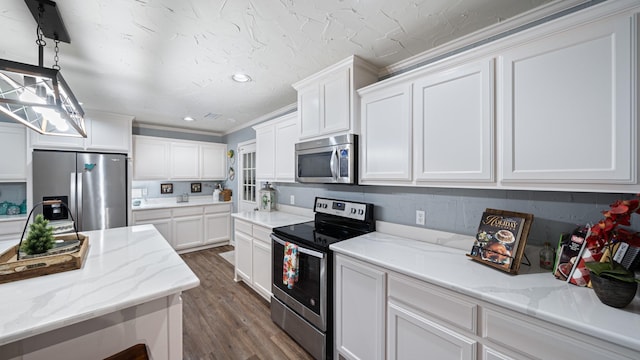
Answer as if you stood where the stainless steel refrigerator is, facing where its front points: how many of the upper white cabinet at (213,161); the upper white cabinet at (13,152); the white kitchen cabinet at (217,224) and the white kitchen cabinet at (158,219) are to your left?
3

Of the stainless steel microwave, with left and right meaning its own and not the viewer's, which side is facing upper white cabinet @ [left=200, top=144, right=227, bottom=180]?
right

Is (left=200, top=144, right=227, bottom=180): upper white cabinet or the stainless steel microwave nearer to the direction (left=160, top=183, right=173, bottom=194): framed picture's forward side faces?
the stainless steel microwave

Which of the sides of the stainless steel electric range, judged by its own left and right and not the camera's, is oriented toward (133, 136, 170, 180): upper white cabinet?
right

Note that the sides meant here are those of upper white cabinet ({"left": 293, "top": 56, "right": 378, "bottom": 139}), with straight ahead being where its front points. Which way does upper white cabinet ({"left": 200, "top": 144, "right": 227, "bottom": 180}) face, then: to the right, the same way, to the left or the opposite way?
to the left

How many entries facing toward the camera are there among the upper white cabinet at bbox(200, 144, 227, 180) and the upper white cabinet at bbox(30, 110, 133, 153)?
2

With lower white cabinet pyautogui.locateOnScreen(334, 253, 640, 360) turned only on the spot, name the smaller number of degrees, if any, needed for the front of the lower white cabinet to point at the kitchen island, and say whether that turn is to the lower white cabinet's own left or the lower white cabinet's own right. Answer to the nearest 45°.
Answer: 0° — it already faces it

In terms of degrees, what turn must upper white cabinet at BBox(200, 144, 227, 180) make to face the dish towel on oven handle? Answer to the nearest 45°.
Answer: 0° — it already faces it

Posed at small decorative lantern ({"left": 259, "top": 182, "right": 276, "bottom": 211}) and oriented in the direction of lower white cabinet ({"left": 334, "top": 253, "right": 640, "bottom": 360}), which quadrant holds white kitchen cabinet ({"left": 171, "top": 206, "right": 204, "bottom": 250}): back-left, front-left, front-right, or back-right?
back-right

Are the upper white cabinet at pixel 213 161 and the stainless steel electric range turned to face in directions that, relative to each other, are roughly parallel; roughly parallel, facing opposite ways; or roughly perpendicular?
roughly perpendicular
